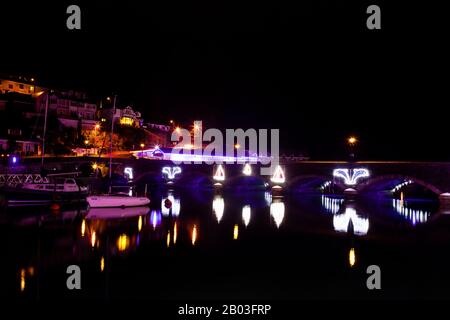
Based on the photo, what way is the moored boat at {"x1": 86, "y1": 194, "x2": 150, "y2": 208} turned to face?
to the viewer's left

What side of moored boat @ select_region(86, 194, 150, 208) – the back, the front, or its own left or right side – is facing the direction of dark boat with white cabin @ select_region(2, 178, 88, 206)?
front
